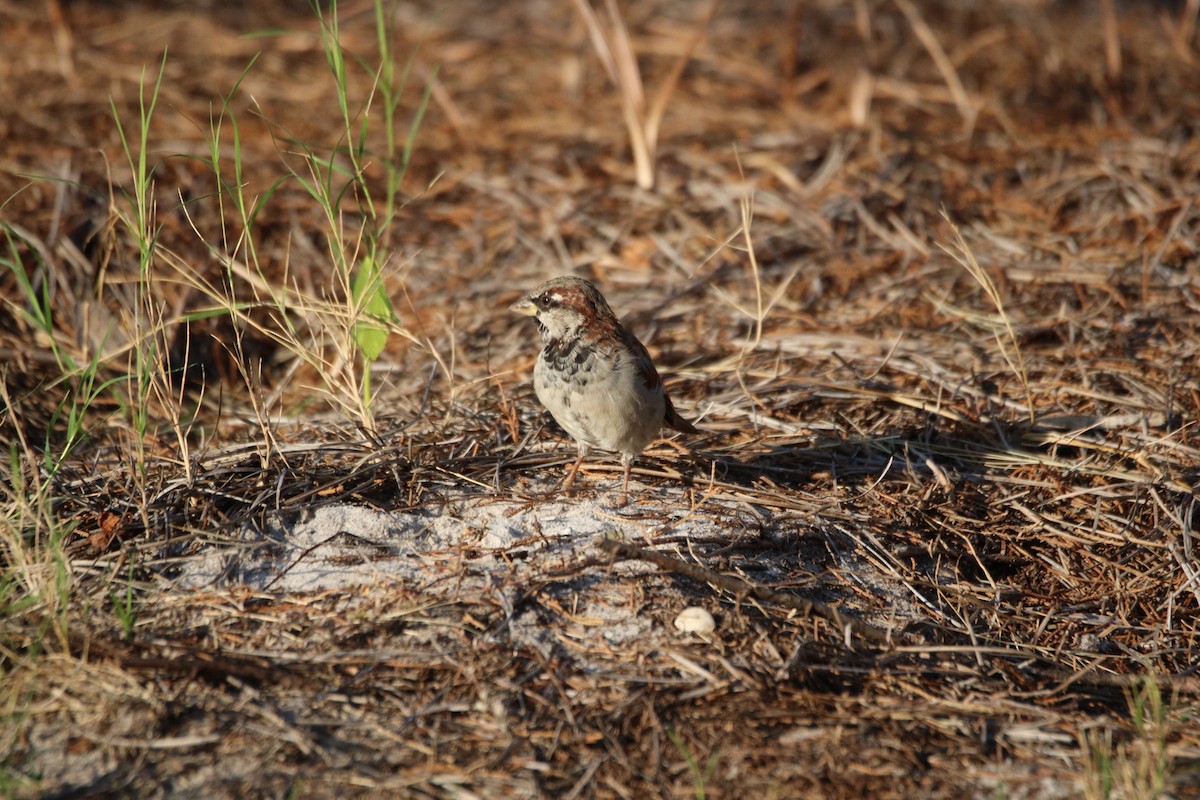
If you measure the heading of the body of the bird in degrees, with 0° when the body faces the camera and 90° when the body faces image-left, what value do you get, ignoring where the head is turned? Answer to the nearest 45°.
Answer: approximately 45°

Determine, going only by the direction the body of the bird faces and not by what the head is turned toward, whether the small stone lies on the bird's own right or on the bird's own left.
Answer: on the bird's own left

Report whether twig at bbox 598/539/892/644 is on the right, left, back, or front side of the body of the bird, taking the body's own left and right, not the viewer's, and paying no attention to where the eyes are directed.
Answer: left
